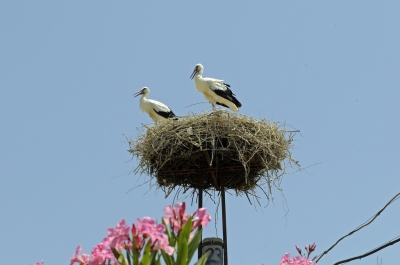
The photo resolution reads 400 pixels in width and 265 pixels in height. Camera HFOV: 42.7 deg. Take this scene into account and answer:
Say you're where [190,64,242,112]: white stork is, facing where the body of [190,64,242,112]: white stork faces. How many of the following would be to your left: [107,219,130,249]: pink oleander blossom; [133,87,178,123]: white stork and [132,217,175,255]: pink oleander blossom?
2

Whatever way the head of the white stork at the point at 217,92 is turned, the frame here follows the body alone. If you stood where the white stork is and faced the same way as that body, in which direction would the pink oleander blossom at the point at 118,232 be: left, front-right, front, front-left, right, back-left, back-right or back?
left

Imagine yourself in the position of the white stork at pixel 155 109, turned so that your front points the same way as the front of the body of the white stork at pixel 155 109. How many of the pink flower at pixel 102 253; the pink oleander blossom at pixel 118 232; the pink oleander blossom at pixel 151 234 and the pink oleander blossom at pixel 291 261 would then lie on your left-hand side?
4

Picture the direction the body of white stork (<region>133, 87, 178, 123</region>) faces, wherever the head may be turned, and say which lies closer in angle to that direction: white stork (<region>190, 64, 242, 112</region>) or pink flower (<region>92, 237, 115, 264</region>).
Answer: the pink flower

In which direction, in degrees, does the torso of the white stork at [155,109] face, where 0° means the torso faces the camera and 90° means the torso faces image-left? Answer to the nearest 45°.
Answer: approximately 90°

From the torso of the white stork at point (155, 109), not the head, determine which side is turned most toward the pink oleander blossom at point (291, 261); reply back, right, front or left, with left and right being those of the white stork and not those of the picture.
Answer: left

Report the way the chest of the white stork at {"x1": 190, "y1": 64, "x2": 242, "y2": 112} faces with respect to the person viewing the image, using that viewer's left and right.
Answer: facing to the left of the viewer

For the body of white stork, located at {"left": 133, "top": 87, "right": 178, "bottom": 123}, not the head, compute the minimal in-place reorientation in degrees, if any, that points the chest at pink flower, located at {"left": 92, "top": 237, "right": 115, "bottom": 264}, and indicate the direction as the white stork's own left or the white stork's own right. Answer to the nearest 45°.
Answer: approximately 90° to the white stork's own left

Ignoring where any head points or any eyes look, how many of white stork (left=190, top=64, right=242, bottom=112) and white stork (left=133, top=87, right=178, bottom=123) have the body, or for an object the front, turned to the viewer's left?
2

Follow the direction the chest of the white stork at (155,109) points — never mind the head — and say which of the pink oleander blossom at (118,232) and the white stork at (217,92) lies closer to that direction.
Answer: the pink oleander blossom

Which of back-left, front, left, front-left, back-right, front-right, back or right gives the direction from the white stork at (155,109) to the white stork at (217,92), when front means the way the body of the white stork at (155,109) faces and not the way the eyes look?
back-left
